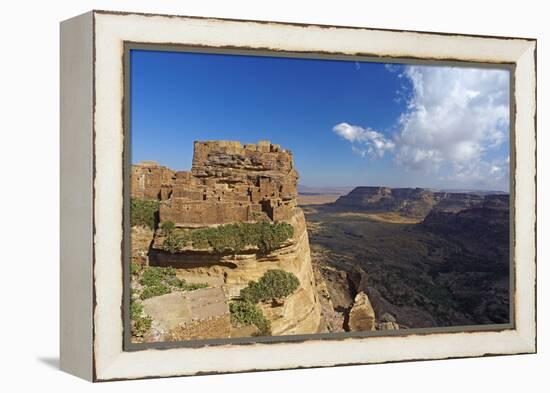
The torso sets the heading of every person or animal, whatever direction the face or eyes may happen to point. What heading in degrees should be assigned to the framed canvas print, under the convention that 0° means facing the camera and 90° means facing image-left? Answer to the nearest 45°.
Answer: approximately 315°
